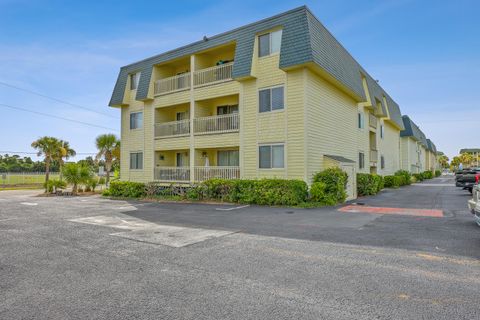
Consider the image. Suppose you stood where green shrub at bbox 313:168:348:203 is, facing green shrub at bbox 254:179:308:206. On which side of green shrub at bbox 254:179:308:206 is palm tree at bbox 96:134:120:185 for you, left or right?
right
